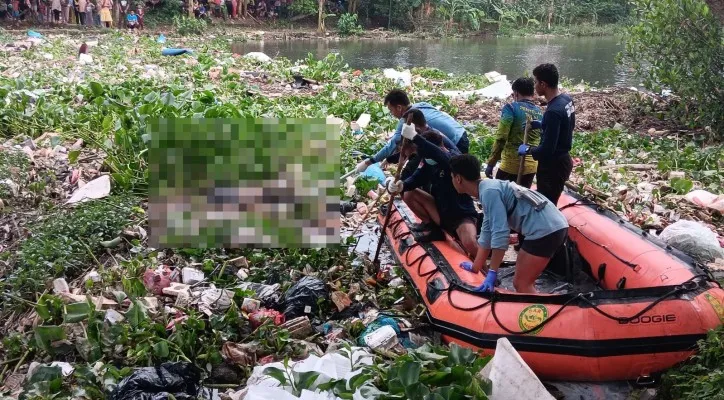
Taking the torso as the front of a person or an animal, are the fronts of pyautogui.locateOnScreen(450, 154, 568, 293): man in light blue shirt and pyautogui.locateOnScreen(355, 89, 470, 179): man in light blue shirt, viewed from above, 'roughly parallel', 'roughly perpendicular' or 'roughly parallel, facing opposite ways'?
roughly parallel

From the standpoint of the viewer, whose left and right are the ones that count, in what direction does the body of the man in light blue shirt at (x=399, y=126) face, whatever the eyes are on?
facing to the left of the viewer

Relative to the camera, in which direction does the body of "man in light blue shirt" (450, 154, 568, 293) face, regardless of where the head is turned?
to the viewer's left

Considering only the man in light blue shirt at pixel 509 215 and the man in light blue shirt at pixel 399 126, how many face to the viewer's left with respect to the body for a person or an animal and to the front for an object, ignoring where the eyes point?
2

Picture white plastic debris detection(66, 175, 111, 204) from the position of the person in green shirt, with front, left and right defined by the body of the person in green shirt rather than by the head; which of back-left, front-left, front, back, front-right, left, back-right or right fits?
front-left

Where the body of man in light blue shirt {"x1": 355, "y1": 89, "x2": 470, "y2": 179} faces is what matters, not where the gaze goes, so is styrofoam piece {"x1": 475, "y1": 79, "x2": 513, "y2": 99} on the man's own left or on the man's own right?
on the man's own right

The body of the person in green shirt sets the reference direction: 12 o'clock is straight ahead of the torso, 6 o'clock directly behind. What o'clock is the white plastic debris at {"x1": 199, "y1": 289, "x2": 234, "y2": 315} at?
The white plastic debris is roughly at 9 o'clock from the person in green shirt.

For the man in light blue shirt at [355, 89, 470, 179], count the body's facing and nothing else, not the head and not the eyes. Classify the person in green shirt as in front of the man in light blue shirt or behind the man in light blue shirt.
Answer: behind

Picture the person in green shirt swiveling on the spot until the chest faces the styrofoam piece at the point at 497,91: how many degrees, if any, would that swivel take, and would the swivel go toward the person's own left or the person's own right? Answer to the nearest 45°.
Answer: approximately 45° to the person's own right

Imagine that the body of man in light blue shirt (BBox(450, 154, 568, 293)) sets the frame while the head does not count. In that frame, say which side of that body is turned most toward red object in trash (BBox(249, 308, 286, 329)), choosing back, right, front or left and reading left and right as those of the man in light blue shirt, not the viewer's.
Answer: front

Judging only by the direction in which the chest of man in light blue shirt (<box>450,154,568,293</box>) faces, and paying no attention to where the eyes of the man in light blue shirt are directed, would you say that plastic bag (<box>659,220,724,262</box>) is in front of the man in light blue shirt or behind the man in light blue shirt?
behind

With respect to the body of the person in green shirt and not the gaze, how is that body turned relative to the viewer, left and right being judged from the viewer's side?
facing away from the viewer and to the left of the viewer

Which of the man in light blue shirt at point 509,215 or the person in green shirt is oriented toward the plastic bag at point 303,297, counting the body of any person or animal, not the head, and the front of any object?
the man in light blue shirt

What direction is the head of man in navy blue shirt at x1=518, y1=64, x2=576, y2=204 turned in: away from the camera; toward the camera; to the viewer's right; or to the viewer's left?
to the viewer's left

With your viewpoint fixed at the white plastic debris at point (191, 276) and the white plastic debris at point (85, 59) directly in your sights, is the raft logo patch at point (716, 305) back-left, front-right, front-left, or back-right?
back-right

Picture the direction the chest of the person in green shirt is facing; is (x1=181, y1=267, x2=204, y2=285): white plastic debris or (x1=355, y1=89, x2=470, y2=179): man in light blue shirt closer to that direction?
the man in light blue shirt
